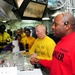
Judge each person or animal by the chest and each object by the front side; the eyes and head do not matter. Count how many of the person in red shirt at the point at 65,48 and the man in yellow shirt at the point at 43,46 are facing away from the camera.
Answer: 0

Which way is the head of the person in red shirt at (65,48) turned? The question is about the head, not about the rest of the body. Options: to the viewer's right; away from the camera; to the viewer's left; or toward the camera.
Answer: to the viewer's left

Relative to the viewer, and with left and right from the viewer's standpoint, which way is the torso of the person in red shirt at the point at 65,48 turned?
facing to the left of the viewer

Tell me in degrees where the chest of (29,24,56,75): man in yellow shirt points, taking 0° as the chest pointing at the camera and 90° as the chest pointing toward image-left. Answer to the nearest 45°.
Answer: approximately 45°

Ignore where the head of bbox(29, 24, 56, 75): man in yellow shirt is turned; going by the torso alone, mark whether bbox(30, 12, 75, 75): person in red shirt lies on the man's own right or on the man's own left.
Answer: on the man's own left

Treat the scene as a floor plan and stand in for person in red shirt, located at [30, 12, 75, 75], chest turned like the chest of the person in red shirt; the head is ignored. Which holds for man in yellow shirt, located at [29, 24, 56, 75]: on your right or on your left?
on your right
